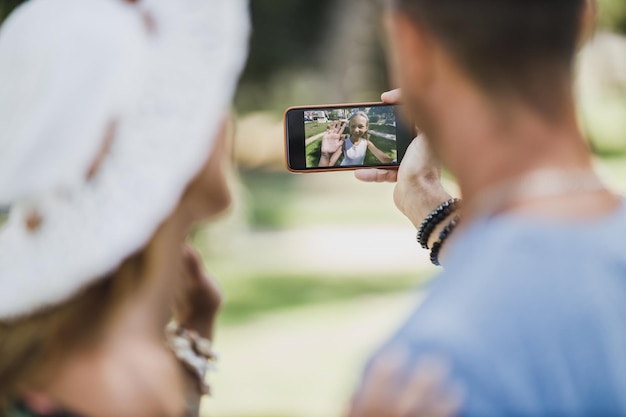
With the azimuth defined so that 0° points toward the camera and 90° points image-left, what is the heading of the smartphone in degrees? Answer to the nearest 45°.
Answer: approximately 0°

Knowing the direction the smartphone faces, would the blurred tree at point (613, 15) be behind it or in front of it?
behind
